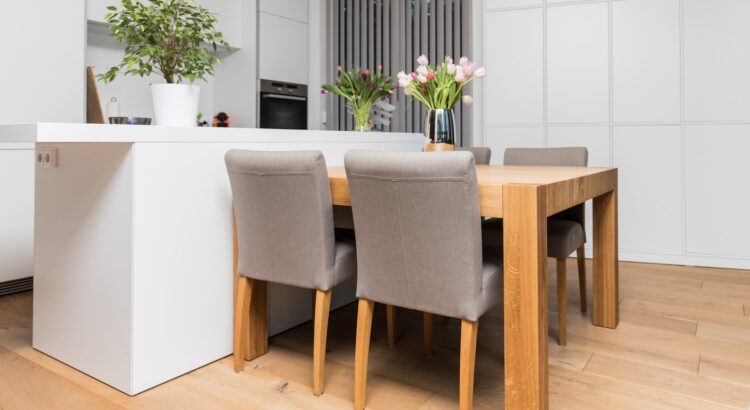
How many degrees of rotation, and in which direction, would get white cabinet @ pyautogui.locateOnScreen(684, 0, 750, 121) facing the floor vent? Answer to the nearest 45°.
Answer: approximately 45° to its right

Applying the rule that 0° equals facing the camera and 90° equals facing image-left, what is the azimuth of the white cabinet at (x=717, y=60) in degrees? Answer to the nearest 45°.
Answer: approximately 0°

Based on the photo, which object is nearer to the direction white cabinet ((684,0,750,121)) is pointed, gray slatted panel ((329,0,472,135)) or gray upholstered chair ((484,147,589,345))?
the gray upholstered chair

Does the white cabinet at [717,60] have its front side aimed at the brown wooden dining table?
yes

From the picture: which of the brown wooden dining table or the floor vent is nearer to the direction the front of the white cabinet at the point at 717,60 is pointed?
the brown wooden dining table

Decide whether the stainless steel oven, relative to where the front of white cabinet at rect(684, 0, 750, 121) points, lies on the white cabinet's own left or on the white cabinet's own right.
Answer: on the white cabinet's own right

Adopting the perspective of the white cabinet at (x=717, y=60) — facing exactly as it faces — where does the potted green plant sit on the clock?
The potted green plant is roughly at 1 o'clock from the white cabinet.

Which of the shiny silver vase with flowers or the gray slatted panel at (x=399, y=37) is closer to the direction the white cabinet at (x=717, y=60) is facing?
the shiny silver vase with flowers

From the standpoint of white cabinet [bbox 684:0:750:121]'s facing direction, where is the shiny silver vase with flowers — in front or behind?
in front

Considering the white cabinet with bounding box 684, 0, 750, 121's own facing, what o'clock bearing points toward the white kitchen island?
The white kitchen island is roughly at 1 o'clock from the white cabinet.

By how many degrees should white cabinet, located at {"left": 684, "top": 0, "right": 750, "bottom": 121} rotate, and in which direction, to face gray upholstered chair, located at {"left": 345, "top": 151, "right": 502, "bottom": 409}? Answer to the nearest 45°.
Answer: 0° — it already faces it

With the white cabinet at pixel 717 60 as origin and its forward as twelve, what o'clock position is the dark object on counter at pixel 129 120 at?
The dark object on counter is roughly at 1 o'clock from the white cabinet.
